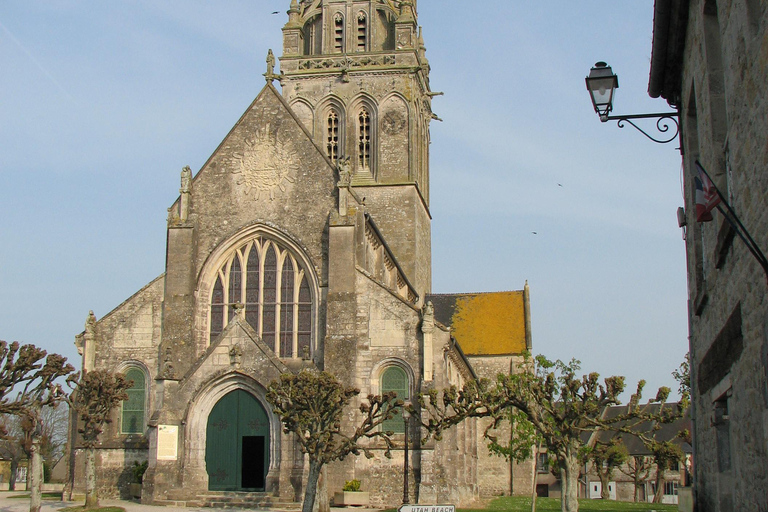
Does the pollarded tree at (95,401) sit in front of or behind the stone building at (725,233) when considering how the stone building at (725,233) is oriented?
in front

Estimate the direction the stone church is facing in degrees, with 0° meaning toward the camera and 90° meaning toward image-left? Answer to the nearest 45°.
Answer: approximately 0°

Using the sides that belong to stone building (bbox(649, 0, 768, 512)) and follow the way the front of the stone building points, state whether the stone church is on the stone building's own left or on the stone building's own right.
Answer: on the stone building's own right

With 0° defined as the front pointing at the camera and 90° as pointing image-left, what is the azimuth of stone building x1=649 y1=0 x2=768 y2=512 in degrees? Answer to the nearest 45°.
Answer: approximately 90°

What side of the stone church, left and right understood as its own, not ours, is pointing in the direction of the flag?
front

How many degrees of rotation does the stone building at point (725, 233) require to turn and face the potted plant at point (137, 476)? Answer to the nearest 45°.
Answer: approximately 45° to its right

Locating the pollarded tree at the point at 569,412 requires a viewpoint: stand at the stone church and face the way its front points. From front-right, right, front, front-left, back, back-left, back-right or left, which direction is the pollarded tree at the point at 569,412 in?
front-left
